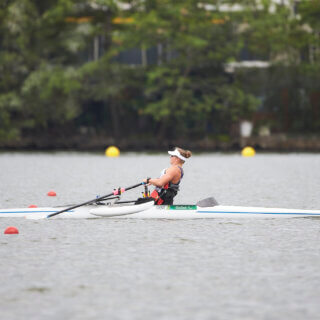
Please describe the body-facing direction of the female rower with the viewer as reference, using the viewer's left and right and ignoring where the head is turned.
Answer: facing to the left of the viewer

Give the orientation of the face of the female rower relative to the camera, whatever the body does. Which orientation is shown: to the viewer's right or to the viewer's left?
to the viewer's left

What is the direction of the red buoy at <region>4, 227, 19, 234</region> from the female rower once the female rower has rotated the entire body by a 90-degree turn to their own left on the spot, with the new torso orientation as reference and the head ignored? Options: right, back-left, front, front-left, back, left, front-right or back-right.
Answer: front-right
